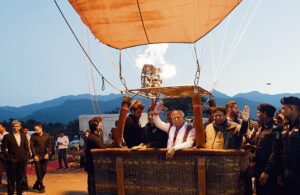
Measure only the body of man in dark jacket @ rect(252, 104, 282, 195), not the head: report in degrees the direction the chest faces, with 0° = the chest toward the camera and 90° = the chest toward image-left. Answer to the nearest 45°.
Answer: approximately 45°

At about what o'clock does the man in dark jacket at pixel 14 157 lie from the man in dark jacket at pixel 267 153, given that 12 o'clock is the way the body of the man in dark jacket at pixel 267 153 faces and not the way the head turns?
the man in dark jacket at pixel 14 157 is roughly at 2 o'clock from the man in dark jacket at pixel 267 153.

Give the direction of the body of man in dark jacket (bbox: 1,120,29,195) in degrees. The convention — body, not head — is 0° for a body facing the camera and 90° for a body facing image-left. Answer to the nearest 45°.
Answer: approximately 0°

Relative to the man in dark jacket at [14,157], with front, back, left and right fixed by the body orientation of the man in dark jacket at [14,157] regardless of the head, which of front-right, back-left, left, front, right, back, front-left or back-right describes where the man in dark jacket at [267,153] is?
front-left

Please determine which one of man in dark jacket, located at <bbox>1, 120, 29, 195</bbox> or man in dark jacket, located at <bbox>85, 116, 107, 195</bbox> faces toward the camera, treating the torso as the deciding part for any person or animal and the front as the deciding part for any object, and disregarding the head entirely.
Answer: man in dark jacket, located at <bbox>1, 120, 29, 195</bbox>

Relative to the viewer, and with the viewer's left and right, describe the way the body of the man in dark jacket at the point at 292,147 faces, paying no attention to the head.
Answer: facing the viewer and to the left of the viewer

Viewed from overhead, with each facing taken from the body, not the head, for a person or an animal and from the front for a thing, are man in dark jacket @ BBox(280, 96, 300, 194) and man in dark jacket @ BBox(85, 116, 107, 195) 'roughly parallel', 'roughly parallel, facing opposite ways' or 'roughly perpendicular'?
roughly parallel, facing opposite ways

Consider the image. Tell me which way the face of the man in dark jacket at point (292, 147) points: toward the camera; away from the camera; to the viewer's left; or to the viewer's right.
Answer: to the viewer's left

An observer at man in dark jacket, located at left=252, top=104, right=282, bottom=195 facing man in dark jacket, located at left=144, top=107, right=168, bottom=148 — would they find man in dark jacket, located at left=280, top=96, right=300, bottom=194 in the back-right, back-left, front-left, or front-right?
back-left

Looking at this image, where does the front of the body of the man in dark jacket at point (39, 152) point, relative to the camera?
toward the camera

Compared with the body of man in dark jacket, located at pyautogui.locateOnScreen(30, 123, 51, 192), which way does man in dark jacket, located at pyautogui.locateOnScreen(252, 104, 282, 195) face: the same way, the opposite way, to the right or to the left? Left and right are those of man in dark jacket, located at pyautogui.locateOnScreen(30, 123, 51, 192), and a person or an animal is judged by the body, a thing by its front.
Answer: to the right

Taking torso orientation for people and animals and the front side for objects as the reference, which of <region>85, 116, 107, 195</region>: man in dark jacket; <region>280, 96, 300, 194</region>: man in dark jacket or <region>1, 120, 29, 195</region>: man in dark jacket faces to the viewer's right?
<region>85, 116, 107, 195</region>: man in dark jacket
